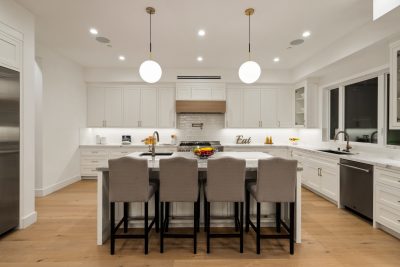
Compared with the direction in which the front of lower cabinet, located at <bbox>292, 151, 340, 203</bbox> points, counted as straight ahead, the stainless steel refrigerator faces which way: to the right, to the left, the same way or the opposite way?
the opposite way

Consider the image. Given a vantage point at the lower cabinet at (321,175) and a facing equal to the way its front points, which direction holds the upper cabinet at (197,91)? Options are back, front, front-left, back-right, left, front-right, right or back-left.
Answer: front-right

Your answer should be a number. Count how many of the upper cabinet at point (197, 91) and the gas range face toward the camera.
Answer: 2

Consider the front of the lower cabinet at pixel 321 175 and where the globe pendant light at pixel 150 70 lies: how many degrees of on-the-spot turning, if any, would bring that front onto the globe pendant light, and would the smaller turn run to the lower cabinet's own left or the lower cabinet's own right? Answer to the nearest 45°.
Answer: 0° — it already faces it

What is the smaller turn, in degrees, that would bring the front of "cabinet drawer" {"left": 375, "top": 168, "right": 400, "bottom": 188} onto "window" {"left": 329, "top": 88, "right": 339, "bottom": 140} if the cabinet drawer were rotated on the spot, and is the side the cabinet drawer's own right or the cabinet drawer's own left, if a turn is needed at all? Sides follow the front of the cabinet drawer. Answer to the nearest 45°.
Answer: approximately 90° to the cabinet drawer's own right

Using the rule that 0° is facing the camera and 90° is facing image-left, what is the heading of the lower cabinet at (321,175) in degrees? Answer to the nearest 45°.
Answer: approximately 45°
